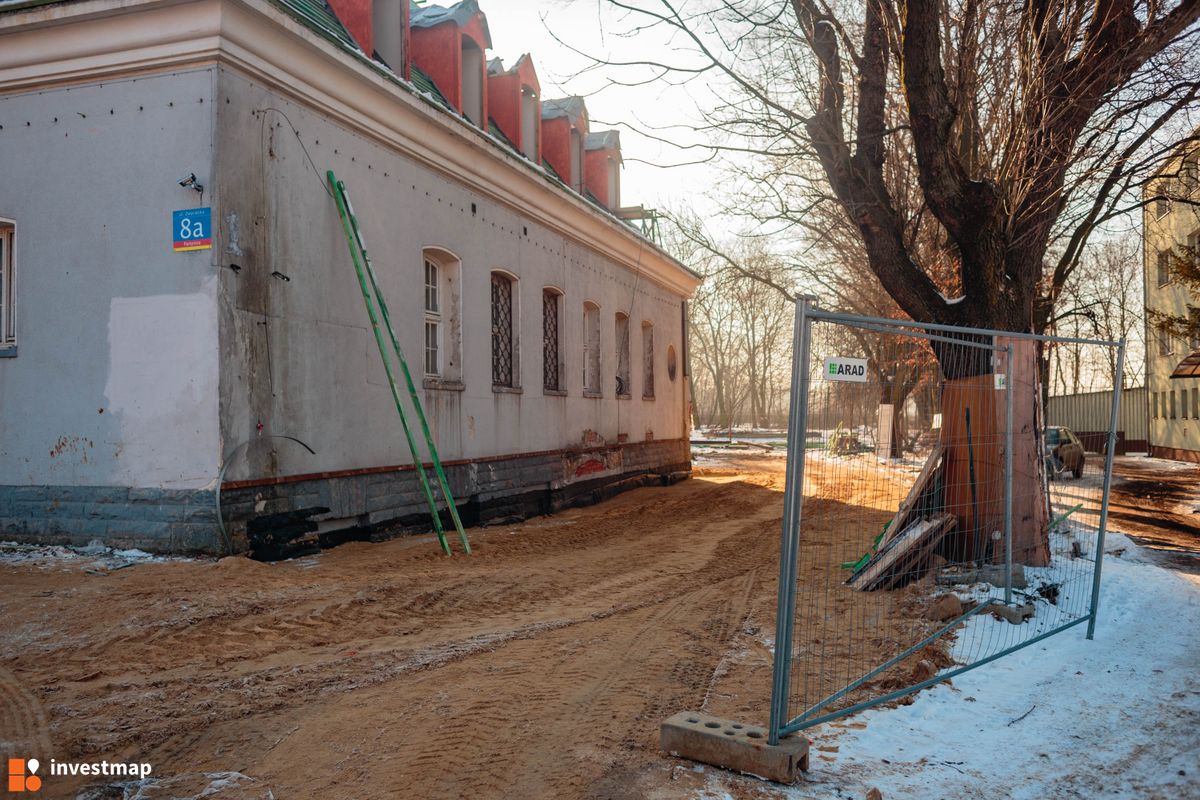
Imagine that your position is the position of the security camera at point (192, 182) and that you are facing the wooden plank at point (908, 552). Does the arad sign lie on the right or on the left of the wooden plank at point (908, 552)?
right

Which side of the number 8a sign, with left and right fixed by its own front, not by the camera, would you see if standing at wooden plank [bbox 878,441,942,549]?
left

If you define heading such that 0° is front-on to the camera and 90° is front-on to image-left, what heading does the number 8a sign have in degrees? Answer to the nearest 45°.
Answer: approximately 0°

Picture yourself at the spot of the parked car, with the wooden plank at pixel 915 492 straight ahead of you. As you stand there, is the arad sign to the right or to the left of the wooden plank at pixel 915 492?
left

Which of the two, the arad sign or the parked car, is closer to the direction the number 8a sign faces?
the arad sign

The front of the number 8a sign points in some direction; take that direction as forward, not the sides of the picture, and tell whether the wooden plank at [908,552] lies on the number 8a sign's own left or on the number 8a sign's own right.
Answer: on the number 8a sign's own left

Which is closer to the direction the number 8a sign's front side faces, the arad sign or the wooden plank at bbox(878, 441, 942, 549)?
the arad sign

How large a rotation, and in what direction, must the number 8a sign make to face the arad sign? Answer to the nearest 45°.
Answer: approximately 45° to its left
